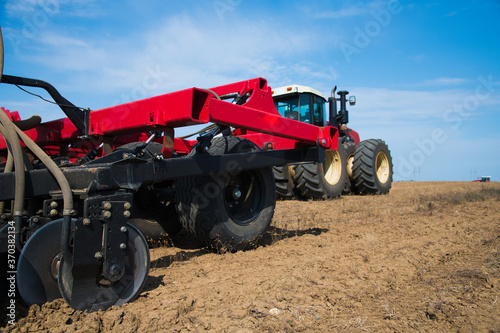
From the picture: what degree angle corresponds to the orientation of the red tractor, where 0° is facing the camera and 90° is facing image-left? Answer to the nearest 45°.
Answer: approximately 225°
